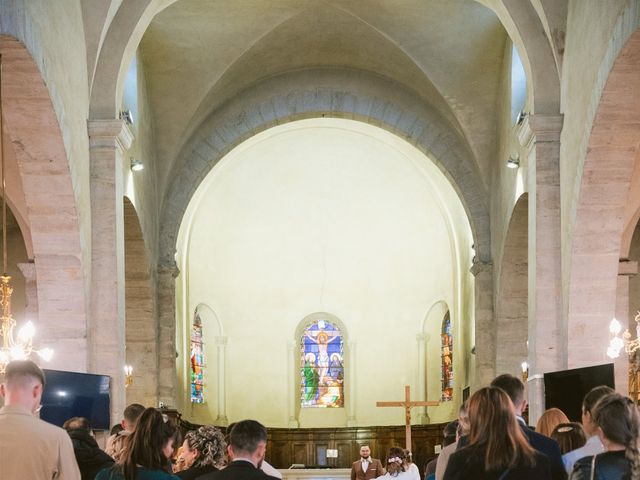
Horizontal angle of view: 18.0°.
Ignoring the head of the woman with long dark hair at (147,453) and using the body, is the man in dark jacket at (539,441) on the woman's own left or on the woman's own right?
on the woman's own right

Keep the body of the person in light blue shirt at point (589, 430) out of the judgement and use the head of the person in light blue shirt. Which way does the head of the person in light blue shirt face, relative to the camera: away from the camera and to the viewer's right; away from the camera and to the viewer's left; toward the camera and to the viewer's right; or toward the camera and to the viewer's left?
away from the camera and to the viewer's left

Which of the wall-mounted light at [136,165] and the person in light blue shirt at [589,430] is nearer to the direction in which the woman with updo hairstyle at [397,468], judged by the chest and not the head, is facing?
the wall-mounted light

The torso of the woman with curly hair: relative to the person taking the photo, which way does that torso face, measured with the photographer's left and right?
facing away from the viewer and to the left of the viewer

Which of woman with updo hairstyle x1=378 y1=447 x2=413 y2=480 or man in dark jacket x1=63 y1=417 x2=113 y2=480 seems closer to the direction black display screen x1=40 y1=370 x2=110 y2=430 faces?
the man in dark jacket

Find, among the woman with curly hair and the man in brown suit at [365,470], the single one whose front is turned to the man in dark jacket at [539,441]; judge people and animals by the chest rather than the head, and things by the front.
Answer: the man in brown suit

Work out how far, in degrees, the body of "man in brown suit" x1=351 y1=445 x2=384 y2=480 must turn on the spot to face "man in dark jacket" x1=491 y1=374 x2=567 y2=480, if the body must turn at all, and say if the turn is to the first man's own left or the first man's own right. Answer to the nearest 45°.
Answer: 0° — they already face them

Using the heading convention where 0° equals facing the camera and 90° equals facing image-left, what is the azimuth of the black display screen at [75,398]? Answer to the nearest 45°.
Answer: approximately 0°

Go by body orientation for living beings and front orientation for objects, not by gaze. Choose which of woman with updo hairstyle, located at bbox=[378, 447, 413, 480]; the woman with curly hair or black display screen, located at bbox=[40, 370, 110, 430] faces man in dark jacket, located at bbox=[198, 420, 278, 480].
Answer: the black display screen

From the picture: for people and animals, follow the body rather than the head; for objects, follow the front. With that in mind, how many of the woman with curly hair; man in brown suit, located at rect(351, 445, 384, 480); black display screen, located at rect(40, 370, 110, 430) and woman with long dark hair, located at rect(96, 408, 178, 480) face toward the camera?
2

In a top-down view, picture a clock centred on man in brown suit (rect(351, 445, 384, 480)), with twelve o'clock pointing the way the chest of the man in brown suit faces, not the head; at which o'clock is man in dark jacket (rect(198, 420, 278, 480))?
The man in dark jacket is roughly at 12 o'clock from the man in brown suit.
